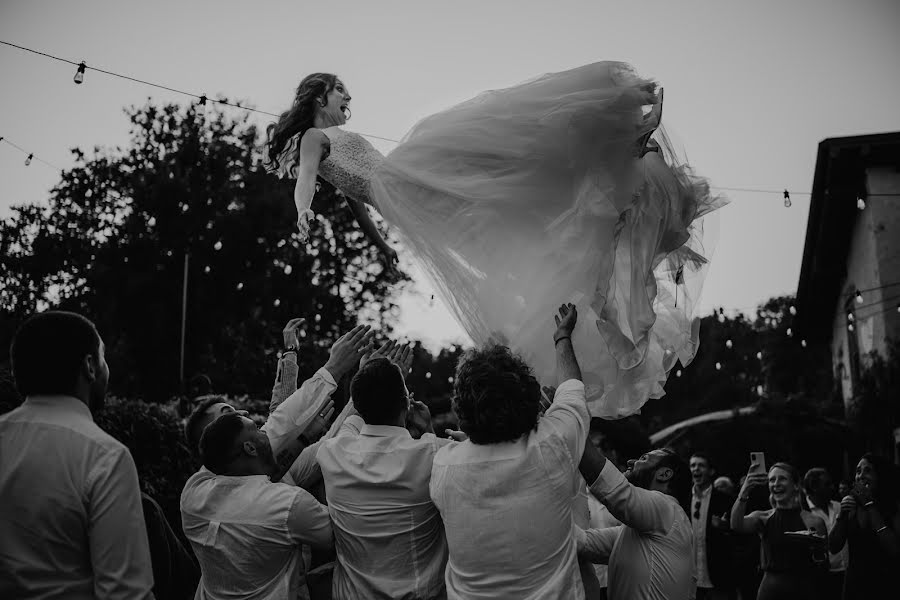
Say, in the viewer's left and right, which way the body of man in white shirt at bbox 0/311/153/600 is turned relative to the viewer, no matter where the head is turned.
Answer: facing away from the viewer and to the right of the viewer

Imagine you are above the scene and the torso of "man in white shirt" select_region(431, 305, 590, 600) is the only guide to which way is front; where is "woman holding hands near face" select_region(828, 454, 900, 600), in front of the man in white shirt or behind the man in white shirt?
in front

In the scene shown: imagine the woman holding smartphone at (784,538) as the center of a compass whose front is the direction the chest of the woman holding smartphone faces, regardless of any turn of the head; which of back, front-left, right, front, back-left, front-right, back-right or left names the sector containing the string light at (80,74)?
right

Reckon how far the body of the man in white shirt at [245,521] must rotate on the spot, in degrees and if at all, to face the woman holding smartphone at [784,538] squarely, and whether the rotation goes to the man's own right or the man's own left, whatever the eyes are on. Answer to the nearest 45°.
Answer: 0° — they already face them

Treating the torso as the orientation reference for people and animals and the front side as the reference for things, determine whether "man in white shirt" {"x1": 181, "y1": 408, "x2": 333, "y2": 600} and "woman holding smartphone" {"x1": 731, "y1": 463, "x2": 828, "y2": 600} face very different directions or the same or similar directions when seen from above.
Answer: very different directions

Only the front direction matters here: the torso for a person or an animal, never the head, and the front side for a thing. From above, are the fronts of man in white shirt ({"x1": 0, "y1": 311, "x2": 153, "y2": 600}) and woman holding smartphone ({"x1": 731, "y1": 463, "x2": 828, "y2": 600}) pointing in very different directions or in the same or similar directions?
very different directions

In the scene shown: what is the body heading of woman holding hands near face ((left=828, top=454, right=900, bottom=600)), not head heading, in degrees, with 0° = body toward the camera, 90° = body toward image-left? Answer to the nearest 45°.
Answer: approximately 45°

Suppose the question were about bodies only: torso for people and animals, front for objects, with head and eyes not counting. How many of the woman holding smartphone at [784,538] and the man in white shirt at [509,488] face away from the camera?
1

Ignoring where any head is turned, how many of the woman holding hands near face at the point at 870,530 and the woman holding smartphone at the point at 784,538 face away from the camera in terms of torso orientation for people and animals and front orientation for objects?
0

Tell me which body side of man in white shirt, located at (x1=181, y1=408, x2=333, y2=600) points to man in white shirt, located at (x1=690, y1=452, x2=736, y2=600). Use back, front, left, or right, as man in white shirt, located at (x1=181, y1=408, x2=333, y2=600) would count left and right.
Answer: front

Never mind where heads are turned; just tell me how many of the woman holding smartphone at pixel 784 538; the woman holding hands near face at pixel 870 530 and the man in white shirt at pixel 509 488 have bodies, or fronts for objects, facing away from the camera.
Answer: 1

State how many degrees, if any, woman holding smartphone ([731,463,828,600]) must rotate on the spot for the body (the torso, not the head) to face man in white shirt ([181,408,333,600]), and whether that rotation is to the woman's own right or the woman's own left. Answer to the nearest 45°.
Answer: approximately 45° to the woman's own right

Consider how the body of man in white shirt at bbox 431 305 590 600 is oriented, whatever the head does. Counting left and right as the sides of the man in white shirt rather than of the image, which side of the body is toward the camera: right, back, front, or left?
back

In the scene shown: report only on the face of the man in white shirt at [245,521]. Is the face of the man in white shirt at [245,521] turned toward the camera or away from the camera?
away from the camera
